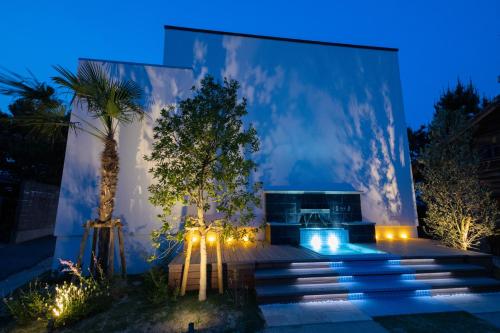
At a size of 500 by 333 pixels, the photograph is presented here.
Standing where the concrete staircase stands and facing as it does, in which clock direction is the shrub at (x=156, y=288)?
The shrub is roughly at 2 o'clock from the concrete staircase.

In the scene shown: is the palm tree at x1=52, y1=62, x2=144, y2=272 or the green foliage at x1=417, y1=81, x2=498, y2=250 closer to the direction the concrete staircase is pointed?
the palm tree

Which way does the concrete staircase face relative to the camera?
toward the camera

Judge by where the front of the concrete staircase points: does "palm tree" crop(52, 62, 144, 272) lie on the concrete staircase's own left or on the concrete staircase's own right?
on the concrete staircase's own right

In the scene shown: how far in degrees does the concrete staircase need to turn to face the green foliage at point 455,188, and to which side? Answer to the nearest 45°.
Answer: approximately 135° to its left

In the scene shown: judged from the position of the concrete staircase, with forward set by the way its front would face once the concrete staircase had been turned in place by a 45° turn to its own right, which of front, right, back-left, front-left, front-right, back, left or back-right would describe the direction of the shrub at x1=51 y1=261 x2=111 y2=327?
front
